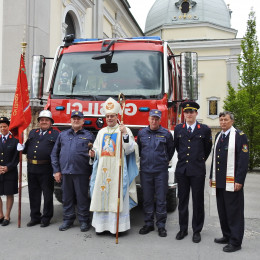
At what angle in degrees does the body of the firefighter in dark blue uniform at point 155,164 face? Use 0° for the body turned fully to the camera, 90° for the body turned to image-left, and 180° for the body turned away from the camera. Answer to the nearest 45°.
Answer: approximately 0°

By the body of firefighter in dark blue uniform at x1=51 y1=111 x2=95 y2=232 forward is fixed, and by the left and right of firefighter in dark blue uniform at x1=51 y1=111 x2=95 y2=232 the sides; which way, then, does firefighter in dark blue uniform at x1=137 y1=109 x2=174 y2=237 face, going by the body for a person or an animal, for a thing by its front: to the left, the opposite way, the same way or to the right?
the same way

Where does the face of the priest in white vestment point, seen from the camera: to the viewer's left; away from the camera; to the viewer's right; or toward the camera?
toward the camera

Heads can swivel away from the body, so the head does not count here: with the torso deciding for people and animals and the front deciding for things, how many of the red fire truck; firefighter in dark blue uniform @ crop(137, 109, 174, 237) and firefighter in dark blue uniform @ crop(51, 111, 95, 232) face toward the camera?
3

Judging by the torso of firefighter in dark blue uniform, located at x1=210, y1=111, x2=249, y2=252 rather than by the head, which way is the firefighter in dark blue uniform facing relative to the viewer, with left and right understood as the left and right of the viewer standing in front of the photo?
facing the viewer and to the left of the viewer

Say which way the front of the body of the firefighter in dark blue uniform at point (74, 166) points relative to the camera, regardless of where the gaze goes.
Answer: toward the camera

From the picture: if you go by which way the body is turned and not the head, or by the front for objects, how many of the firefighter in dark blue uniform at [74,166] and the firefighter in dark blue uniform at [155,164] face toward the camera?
2

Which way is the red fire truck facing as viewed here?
toward the camera

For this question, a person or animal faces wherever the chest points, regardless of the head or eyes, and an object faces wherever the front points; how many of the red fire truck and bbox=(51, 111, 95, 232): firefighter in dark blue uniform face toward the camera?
2

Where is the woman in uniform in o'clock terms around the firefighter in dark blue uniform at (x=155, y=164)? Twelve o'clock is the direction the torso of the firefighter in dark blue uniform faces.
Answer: The woman in uniform is roughly at 3 o'clock from the firefighter in dark blue uniform.

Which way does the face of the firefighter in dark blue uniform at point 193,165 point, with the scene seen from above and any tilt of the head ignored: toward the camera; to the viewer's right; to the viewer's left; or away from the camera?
toward the camera

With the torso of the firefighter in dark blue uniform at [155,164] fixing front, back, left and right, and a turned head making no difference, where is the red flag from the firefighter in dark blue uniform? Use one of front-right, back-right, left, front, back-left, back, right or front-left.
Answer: right

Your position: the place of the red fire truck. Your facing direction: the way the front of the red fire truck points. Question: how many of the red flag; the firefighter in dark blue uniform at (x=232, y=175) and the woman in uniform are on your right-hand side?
2
